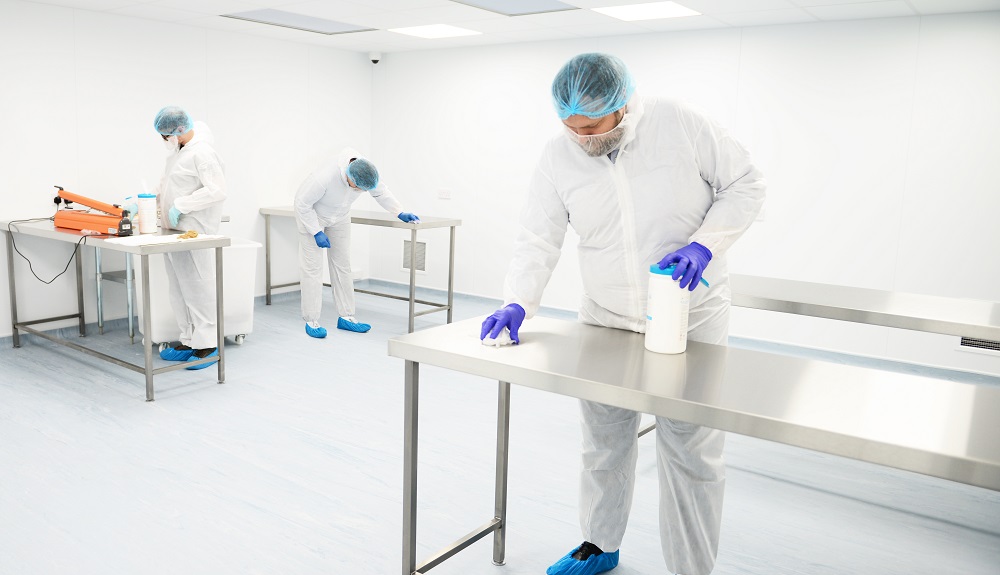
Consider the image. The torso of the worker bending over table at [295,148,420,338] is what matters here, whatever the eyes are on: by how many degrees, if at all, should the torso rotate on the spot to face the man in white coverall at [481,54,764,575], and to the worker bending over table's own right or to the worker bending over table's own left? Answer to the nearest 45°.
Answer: approximately 45° to the worker bending over table's own right

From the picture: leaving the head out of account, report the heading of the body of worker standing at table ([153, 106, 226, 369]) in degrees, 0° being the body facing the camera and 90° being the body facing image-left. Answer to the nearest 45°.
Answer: approximately 90°

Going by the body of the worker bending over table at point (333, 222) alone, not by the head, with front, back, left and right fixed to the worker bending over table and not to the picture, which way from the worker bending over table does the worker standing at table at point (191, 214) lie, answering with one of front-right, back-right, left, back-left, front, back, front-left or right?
right

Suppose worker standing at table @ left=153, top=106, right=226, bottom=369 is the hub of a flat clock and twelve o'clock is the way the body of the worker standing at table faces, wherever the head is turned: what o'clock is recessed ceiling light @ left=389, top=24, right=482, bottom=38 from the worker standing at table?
The recessed ceiling light is roughly at 5 o'clock from the worker standing at table.

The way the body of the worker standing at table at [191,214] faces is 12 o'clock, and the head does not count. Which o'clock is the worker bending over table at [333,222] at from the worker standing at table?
The worker bending over table is roughly at 5 o'clock from the worker standing at table.

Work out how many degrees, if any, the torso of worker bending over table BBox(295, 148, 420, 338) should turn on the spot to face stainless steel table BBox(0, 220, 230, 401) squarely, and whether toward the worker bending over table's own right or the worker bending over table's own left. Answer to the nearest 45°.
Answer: approximately 90° to the worker bending over table's own right

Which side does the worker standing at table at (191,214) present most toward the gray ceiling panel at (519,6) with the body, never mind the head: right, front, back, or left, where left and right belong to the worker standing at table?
back

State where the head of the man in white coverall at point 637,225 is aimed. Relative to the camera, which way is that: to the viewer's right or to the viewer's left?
to the viewer's left

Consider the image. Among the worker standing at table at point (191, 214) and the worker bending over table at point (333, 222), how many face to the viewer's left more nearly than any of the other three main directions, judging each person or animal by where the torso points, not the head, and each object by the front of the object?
1
